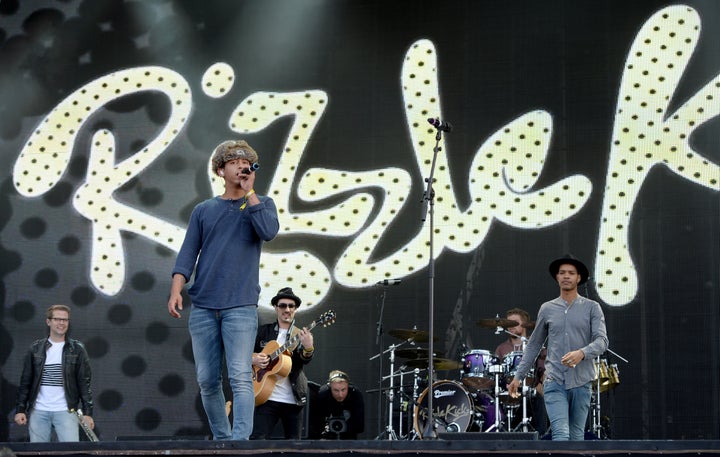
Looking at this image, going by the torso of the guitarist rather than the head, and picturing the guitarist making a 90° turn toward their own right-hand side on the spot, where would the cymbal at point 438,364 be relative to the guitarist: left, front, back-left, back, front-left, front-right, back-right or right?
back-right

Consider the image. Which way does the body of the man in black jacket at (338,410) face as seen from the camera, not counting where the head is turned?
toward the camera

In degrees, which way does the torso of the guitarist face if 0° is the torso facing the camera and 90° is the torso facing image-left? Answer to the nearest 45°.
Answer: approximately 0°

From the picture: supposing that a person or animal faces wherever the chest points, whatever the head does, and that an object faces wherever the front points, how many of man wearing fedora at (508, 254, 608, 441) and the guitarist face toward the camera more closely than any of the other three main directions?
2

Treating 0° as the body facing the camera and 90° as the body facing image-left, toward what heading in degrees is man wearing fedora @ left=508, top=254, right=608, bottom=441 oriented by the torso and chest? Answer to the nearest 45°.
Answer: approximately 0°

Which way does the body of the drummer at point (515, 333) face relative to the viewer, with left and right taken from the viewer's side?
facing the viewer and to the left of the viewer

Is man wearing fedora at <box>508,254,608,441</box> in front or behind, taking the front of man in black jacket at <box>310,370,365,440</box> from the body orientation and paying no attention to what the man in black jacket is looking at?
in front

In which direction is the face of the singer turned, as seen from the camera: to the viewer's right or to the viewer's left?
to the viewer's right

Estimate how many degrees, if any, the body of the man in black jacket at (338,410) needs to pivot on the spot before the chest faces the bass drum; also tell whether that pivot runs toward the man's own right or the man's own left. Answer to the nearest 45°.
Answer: approximately 90° to the man's own left

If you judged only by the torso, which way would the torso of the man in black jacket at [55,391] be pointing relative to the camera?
toward the camera

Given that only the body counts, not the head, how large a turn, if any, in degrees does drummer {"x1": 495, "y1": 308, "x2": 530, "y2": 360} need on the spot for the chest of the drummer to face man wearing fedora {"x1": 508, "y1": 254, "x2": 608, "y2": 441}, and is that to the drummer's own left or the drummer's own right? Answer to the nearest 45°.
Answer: approximately 45° to the drummer's own left

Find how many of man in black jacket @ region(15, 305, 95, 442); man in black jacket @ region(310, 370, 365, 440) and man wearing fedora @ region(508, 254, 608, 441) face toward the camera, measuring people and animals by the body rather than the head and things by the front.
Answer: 3
